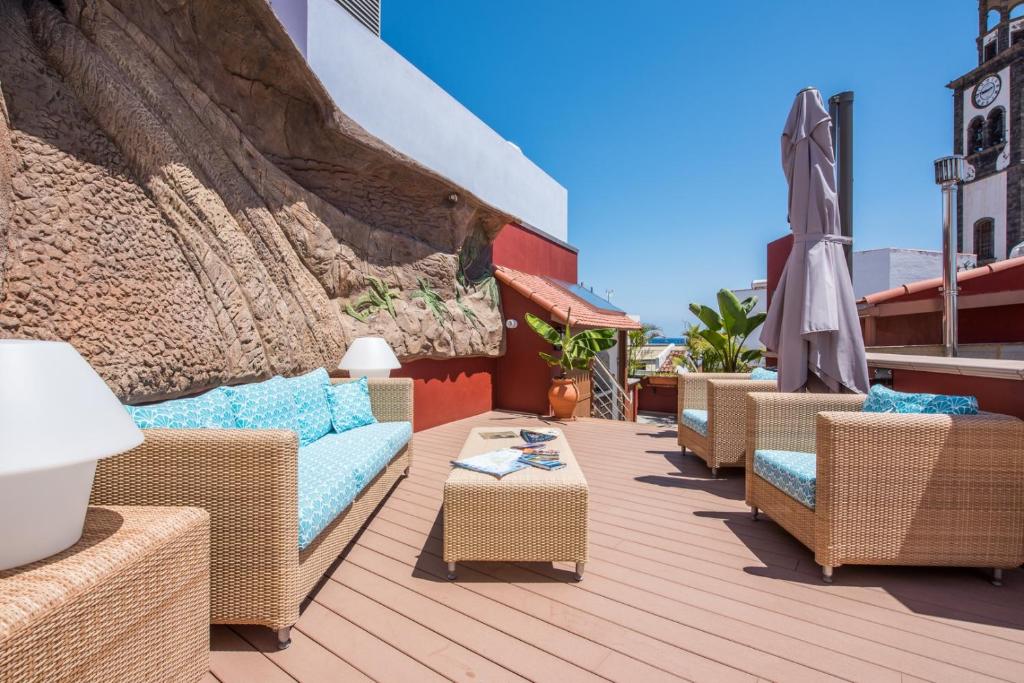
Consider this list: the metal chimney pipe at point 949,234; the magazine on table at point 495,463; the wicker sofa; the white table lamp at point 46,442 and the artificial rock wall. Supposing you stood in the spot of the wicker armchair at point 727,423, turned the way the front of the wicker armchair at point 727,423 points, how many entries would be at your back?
1

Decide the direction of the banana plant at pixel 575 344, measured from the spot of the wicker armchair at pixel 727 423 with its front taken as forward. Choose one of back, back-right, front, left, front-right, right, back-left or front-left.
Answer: right

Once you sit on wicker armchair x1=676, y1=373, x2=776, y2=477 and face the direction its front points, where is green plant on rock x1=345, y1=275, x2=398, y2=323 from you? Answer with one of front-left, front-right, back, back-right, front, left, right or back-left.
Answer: front-right

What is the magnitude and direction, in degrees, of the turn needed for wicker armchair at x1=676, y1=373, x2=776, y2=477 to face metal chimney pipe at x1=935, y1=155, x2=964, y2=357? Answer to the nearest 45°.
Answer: approximately 180°

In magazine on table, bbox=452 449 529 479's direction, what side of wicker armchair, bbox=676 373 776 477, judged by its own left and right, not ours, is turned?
front

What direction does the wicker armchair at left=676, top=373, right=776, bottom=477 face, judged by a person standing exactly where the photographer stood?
facing the viewer and to the left of the viewer

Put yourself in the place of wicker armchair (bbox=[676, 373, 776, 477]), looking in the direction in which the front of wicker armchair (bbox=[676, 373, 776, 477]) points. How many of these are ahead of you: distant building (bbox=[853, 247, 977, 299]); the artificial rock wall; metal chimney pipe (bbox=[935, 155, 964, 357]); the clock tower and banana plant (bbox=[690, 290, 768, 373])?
1

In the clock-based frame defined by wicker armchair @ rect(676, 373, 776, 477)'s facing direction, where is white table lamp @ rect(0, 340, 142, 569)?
The white table lamp is roughly at 11 o'clock from the wicker armchair.

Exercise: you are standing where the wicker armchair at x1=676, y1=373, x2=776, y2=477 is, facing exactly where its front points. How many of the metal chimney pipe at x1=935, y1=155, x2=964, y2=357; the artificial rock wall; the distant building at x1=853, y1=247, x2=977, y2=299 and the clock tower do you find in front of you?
1

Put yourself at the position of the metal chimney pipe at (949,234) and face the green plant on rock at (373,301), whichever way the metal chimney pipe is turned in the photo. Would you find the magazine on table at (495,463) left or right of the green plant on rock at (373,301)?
left

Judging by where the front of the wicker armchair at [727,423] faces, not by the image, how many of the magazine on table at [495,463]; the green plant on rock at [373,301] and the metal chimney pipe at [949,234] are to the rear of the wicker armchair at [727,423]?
1

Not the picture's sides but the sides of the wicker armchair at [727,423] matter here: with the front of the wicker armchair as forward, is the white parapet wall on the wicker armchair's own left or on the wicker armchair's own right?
on the wicker armchair's own right

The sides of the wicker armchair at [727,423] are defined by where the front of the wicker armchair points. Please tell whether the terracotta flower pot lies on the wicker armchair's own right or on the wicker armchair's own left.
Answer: on the wicker armchair's own right

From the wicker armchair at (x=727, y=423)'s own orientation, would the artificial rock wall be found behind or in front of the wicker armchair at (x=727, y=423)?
in front

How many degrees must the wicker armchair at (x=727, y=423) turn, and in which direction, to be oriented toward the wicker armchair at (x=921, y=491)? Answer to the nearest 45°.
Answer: approximately 90° to its left

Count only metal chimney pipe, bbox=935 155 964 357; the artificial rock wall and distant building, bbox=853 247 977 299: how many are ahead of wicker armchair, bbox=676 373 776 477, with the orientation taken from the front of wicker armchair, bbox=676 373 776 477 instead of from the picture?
1
